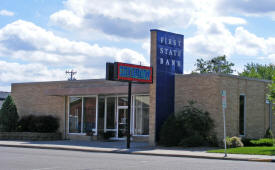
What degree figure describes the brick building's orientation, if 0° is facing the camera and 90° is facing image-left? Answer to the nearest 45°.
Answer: approximately 45°

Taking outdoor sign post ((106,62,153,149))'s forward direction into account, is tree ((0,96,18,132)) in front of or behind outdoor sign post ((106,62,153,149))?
behind

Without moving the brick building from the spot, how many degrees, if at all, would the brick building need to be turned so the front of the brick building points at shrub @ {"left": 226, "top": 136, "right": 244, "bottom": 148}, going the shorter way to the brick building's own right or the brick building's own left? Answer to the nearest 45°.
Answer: approximately 90° to the brick building's own left

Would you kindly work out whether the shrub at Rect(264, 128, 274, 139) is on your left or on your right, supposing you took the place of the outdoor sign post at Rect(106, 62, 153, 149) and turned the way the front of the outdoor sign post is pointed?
on your left

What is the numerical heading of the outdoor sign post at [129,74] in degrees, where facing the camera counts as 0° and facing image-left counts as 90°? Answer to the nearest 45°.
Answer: approximately 315°
